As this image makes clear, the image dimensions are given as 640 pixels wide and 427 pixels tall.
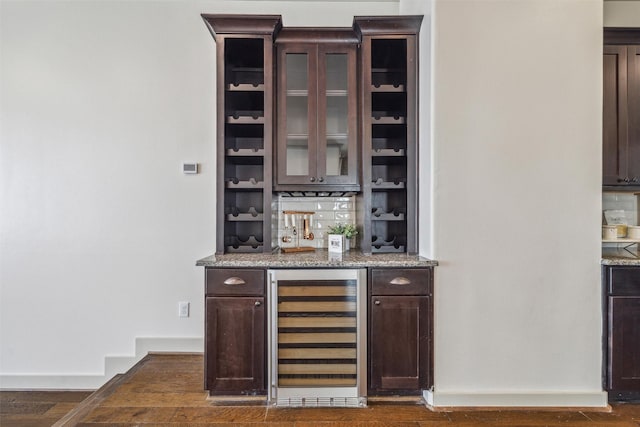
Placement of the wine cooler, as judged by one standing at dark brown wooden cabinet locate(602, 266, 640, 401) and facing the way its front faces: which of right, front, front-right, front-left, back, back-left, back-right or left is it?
front-right

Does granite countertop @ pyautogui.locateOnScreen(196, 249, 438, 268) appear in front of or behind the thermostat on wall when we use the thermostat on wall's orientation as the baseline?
in front

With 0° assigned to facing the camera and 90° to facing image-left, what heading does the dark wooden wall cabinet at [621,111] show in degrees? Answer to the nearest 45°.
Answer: approximately 0°

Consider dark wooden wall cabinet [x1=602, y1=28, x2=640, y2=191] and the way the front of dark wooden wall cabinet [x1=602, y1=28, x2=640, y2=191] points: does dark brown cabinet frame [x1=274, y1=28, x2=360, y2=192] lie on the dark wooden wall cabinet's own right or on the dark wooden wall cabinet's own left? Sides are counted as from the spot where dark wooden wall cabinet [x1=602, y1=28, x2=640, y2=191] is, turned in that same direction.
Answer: on the dark wooden wall cabinet's own right

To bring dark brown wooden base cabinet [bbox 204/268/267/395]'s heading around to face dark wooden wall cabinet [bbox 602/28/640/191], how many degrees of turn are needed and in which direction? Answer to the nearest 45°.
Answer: approximately 90° to its left

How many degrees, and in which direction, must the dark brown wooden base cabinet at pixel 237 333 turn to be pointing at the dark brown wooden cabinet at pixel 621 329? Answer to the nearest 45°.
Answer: approximately 90° to its left

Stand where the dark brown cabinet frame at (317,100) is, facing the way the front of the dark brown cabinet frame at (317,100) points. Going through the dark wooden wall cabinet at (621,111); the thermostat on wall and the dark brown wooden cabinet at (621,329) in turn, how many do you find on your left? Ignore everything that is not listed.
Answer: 2

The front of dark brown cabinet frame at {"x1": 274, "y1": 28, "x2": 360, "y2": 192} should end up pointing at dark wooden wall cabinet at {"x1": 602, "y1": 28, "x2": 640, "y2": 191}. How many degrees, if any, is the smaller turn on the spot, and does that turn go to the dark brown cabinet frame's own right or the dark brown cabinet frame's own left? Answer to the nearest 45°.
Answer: approximately 90° to the dark brown cabinet frame's own left

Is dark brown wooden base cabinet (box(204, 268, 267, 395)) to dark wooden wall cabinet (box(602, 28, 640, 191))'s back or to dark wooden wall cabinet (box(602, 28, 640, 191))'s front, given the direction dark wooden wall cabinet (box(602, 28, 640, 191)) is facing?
to the front

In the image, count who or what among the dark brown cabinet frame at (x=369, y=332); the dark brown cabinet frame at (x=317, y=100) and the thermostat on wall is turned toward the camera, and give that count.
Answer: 3

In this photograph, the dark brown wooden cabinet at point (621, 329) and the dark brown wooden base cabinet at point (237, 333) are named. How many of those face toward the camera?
2
